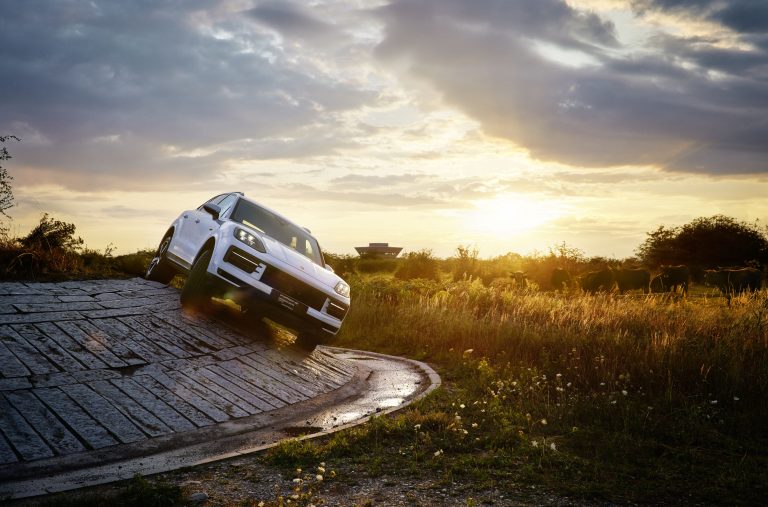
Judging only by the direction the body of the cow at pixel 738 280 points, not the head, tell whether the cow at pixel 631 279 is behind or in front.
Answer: in front

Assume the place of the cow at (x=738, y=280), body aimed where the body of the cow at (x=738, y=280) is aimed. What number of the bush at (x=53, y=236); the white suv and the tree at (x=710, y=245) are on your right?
1

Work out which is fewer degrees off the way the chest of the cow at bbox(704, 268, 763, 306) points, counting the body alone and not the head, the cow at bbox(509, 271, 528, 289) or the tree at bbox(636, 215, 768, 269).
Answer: the cow

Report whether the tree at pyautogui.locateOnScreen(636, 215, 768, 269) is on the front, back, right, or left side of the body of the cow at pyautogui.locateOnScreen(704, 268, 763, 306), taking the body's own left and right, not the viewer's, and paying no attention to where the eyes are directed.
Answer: right

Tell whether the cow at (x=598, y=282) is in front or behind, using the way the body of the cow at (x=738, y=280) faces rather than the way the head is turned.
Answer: in front

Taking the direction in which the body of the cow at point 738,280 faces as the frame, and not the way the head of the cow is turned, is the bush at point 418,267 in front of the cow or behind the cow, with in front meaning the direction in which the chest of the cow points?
in front

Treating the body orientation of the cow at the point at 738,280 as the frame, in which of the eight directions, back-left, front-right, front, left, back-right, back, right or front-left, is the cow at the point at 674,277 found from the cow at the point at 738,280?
front

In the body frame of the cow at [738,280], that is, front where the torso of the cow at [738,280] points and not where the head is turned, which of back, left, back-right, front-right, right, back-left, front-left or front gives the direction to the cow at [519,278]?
front

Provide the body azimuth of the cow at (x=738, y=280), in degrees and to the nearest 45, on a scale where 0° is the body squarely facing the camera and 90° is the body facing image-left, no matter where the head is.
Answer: approximately 90°

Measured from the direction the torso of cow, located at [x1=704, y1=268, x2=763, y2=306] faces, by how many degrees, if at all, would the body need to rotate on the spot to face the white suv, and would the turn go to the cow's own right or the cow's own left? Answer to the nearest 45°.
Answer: approximately 90° to the cow's own left

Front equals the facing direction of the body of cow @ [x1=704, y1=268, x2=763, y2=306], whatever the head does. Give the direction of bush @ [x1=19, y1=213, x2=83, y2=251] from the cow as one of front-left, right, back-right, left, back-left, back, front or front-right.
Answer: front-left

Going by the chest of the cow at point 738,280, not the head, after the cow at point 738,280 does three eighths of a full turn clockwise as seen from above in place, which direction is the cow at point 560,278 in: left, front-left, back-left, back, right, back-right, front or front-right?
back-left
